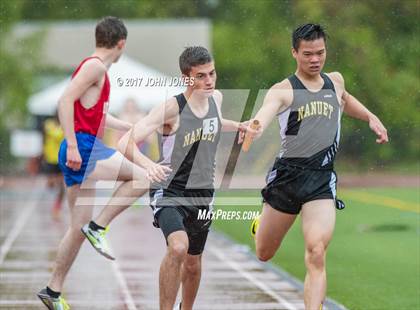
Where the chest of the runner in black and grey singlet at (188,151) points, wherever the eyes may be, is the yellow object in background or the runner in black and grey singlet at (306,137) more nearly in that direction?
the runner in black and grey singlet

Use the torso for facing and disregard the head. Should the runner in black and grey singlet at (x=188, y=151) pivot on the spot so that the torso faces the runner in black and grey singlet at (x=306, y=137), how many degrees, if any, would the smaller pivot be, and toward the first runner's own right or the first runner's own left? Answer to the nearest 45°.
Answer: approximately 45° to the first runner's own left

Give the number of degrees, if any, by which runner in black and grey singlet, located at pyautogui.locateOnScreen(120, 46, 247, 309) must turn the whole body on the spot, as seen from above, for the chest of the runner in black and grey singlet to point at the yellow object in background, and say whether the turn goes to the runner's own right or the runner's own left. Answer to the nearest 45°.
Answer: approximately 135° to the runner's own left

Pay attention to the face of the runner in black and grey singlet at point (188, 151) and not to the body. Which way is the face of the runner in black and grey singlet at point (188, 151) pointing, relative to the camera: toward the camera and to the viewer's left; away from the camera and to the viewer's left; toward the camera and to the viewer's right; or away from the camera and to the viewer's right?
toward the camera and to the viewer's right

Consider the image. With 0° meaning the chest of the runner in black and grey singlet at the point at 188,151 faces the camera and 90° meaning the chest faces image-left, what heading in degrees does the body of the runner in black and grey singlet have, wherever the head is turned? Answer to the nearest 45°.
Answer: approximately 315°

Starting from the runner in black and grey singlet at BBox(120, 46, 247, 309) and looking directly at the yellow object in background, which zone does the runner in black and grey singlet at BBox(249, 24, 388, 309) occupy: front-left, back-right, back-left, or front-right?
back-right
